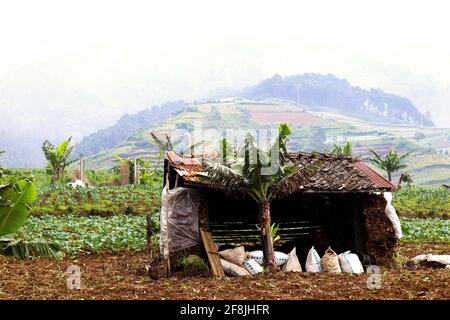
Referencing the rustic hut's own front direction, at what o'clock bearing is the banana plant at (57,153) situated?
The banana plant is roughly at 5 o'clock from the rustic hut.

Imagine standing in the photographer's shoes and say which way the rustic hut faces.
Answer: facing the viewer

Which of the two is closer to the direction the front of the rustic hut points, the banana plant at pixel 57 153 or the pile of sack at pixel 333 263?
the pile of sack

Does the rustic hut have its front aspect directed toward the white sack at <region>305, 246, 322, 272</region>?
yes

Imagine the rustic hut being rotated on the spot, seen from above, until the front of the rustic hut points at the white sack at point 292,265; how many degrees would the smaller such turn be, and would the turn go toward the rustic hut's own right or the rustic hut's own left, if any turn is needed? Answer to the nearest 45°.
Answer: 0° — it already faces it

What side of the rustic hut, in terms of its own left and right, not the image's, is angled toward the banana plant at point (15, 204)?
right

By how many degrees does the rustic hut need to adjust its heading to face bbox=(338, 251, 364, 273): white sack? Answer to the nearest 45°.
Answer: approximately 45° to its left

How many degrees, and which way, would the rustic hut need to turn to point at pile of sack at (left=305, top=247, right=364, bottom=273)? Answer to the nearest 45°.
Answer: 0° — it already faces it

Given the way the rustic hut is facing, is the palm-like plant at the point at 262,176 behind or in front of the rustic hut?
in front
